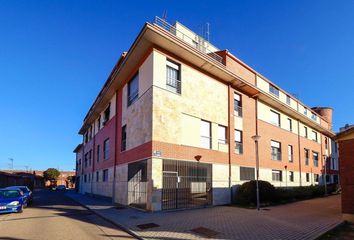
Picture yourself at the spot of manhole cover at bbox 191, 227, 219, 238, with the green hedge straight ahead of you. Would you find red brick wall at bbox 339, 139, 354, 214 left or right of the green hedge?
right
